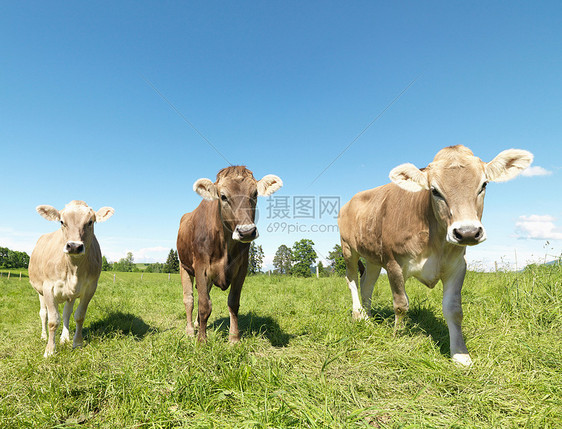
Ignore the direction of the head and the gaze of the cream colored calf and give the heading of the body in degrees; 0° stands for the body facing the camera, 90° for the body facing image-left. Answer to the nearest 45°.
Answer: approximately 0°

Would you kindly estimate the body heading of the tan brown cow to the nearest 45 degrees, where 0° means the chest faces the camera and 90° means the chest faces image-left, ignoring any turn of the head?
approximately 315°

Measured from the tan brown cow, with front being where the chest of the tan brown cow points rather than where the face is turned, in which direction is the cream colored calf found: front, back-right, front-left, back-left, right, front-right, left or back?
back-right

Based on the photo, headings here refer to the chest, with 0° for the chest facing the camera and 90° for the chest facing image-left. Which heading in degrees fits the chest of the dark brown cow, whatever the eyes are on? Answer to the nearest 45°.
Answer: approximately 315°

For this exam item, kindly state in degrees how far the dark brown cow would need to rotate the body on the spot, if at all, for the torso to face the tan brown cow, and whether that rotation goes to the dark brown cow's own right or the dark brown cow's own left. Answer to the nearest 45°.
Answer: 0° — it already faces it
